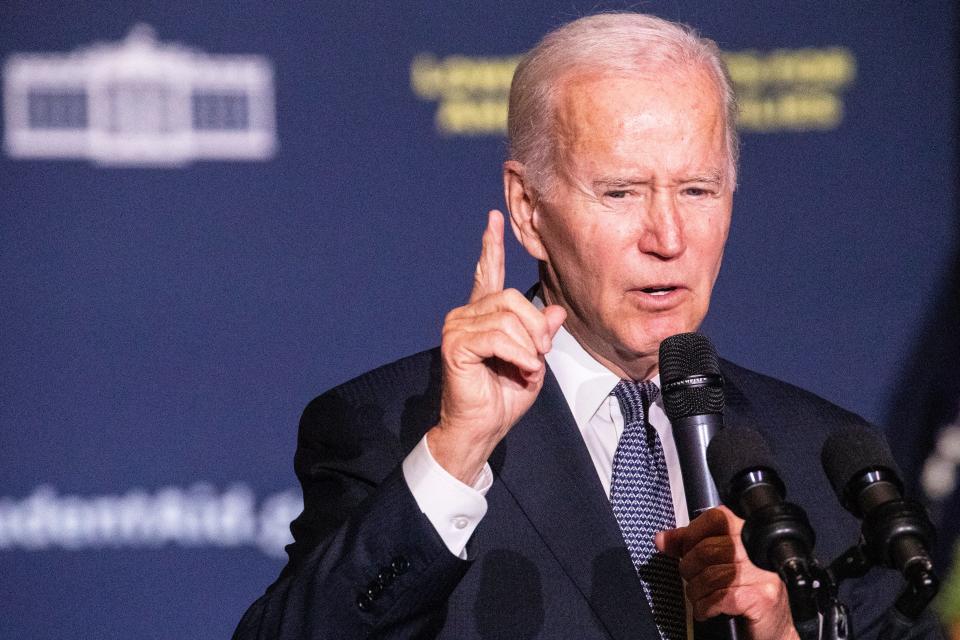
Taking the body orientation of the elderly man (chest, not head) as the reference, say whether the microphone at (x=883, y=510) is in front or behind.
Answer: in front

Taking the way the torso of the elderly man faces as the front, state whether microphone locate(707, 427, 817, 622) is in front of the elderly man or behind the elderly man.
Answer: in front

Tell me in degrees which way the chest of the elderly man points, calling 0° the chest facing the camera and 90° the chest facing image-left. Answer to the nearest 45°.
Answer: approximately 315°
